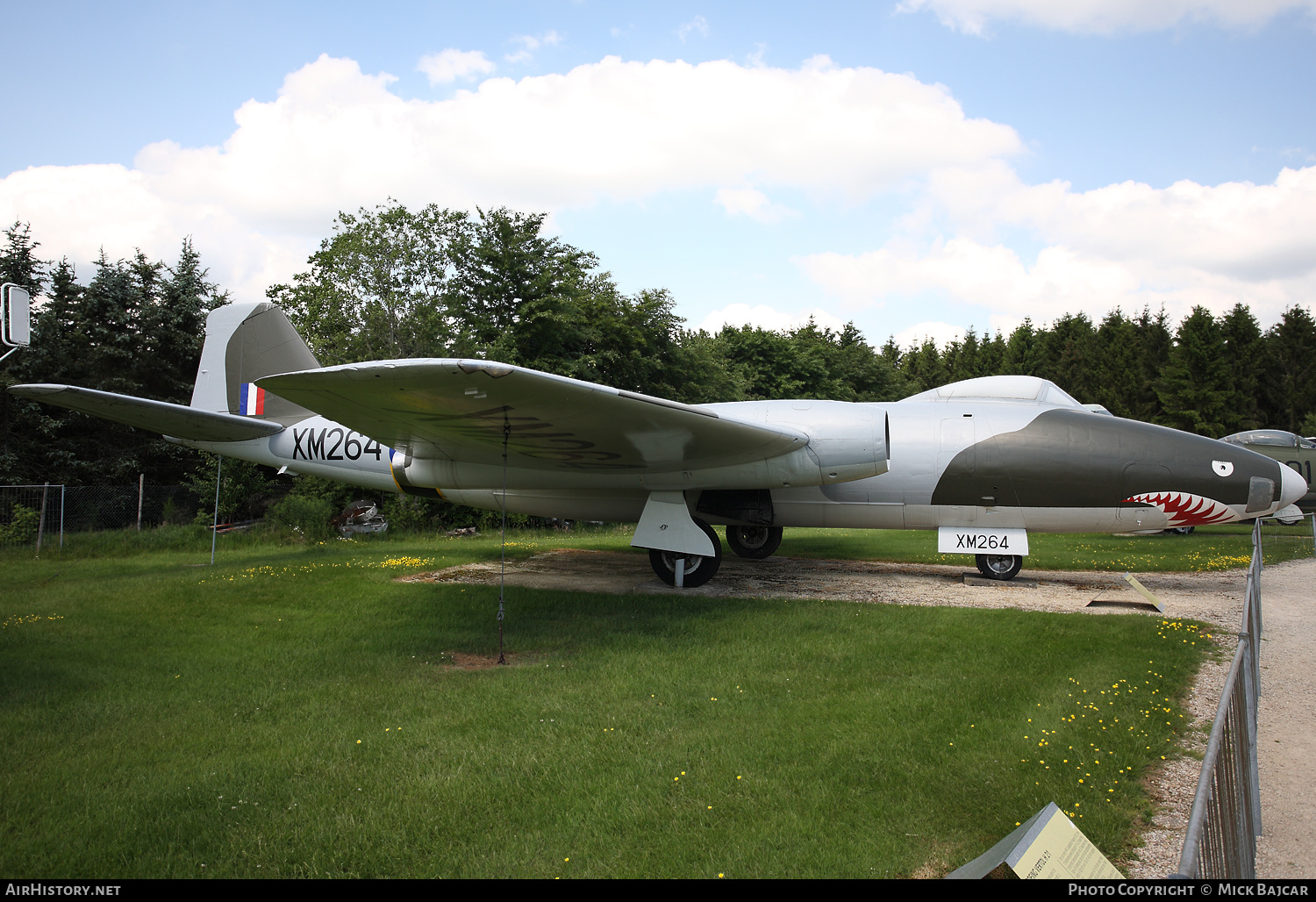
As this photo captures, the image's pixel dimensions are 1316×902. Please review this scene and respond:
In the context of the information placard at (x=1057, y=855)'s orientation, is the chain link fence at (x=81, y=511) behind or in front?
behind

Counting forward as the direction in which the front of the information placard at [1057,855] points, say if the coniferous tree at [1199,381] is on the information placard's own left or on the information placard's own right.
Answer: on the information placard's own left

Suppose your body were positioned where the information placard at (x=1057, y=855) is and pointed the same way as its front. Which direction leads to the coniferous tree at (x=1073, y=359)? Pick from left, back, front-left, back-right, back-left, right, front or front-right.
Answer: back-left

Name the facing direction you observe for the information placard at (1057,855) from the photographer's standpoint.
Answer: facing the viewer and to the right of the viewer

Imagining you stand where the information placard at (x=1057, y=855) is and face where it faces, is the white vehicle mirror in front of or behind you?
behind

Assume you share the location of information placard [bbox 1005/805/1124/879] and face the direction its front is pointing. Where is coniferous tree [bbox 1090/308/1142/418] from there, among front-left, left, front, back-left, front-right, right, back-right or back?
back-left

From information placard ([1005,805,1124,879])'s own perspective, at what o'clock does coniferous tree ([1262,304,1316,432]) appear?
The coniferous tree is roughly at 8 o'clock from the information placard.

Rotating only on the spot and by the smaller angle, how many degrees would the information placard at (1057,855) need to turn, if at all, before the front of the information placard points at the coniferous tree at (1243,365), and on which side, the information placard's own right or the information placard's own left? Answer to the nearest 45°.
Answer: approximately 135° to the information placard's own left
